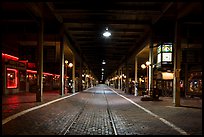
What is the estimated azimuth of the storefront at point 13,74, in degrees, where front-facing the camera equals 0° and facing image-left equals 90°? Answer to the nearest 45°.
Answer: approximately 315°
